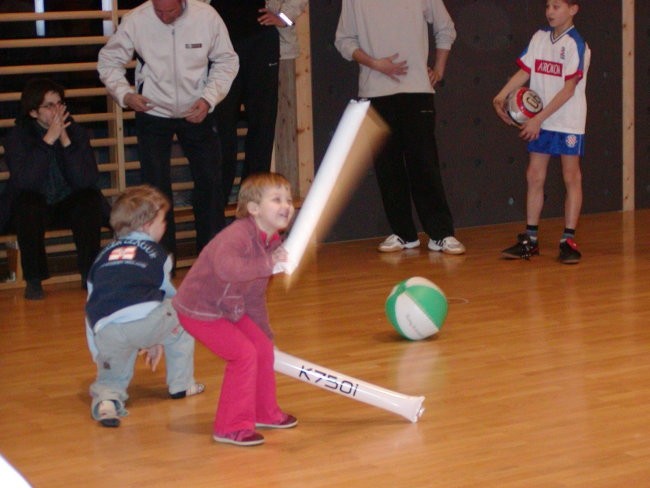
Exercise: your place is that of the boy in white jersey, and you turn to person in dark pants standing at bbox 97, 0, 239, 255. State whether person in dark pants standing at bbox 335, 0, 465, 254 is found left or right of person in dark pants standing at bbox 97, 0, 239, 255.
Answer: right

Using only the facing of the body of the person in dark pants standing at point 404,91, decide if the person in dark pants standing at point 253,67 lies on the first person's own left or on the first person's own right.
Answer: on the first person's own right

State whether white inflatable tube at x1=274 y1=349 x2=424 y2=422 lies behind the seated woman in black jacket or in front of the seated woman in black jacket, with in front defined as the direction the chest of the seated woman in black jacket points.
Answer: in front

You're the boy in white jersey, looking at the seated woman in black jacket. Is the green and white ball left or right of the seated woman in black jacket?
left

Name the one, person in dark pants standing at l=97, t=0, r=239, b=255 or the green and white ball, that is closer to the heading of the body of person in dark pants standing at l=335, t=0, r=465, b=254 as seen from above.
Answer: the green and white ball

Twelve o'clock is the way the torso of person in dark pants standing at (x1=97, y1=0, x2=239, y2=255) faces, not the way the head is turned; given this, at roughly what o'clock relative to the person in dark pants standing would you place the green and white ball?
The green and white ball is roughly at 11 o'clock from the person in dark pants standing.

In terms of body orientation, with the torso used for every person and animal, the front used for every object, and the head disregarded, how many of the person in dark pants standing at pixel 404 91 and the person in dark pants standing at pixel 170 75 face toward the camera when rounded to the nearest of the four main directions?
2
